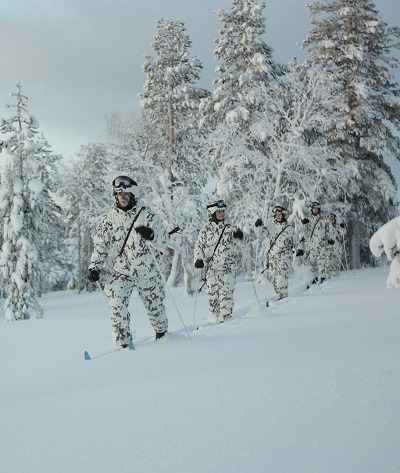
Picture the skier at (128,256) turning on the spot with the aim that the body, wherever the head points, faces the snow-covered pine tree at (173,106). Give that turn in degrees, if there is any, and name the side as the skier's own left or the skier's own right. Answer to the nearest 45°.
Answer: approximately 135° to the skier's own right

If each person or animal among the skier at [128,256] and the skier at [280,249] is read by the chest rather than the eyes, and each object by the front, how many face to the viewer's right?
0

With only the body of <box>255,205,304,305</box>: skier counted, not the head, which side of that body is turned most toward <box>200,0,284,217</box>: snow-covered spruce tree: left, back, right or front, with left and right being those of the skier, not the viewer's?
back

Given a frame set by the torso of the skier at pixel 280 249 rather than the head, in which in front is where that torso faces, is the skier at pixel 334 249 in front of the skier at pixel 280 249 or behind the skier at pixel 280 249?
behind

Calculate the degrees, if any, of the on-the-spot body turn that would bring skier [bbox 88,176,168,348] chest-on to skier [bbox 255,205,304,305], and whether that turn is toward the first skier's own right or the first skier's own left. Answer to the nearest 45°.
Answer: approximately 180°

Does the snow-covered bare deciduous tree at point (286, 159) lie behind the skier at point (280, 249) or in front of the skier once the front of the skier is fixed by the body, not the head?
behind

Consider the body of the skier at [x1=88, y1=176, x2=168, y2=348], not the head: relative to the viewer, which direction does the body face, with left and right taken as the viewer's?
facing the viewer and to the left of the viewer

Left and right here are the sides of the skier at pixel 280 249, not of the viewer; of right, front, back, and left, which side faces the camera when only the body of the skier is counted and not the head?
front

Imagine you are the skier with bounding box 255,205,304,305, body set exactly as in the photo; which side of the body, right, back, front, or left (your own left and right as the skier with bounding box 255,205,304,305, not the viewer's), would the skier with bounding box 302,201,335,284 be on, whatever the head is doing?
back

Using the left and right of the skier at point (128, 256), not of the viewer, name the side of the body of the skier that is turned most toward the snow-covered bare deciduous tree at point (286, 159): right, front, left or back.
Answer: back

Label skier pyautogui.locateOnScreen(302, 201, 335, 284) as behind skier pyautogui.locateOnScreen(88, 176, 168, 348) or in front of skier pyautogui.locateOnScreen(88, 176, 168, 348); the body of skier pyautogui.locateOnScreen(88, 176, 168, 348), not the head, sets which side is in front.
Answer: behind
